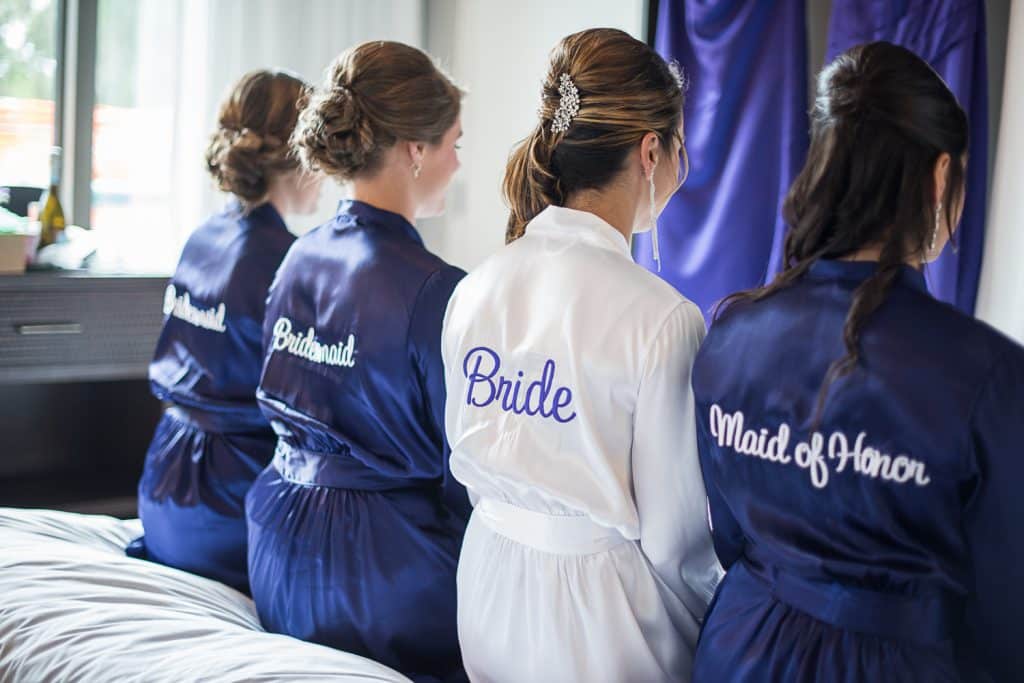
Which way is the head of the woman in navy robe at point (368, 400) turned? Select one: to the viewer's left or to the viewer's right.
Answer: to the viewer's right

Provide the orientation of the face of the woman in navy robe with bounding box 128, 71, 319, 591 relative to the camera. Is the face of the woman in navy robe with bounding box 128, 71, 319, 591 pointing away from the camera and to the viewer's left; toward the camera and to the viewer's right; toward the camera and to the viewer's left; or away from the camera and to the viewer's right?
away from the camera and to the viewer's right

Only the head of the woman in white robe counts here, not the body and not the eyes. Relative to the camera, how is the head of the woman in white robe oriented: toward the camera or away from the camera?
away from the camera

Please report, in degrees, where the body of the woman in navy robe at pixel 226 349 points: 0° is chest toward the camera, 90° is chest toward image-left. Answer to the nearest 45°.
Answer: approximately 225°

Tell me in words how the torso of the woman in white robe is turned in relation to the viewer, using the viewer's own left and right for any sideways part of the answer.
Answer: facing away from the viewer and to the right of the viewer

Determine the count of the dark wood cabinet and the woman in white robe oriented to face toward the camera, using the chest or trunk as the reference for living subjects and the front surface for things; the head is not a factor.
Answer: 1

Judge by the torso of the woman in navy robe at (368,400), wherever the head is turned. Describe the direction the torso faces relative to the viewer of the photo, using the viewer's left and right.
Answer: facing away from the viewer and to the right of the viewer
